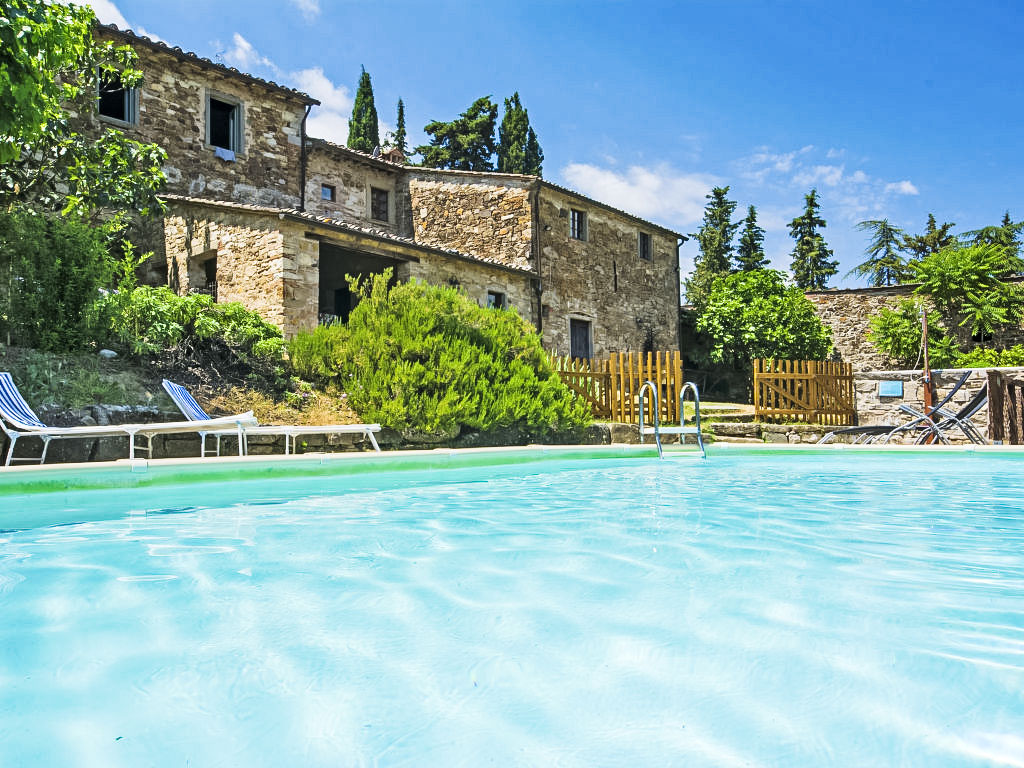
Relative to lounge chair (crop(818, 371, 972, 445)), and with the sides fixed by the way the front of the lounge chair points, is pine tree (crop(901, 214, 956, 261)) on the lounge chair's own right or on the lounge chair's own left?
on the lounge chair's own right

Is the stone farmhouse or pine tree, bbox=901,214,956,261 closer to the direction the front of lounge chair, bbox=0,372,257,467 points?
the pine tree

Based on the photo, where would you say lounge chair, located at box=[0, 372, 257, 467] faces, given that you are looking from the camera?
facing to the right of the viewer

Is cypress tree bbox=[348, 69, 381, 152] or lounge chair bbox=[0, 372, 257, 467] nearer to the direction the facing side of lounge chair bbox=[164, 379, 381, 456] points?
the cypress tree

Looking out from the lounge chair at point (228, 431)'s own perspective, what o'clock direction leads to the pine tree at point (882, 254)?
The pine tree is roughly at 11 o'clock from the lounge chair.

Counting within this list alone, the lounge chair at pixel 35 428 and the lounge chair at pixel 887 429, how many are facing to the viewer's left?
1

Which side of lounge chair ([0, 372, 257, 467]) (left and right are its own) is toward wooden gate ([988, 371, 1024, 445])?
front

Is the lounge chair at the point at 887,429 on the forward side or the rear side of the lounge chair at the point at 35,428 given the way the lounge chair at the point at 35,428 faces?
on the forward side

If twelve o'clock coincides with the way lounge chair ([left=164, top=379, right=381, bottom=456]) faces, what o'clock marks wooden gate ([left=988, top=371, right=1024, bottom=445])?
The wooden gate is roughly at 12 o'clock from the lounge chair.

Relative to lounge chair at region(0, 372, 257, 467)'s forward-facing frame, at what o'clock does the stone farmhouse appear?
The stone farmhouse is roughly at 10 o'clock from the lounge chair.

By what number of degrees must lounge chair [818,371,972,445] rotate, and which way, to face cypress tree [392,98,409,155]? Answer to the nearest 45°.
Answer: approximately 45° to its right

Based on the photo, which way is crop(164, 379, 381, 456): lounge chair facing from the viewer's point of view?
to the viewer's right

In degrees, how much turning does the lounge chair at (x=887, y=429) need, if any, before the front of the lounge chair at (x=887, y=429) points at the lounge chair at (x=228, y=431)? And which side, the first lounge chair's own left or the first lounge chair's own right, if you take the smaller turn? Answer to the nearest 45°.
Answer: approximately 45° to the first lounge chair's own left

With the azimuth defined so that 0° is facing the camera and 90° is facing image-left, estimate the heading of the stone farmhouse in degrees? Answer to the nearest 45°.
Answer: approximately 315°

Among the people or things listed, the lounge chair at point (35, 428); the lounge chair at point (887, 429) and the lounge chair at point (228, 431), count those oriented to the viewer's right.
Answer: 2

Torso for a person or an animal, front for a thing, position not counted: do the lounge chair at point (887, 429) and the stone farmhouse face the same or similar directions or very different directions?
very different directions

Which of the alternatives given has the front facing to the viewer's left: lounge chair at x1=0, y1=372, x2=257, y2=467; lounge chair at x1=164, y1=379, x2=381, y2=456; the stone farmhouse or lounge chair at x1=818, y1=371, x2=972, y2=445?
lounge chair at x1=818, y1=371, x2=972, y2=445

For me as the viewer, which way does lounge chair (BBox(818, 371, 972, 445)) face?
facing to the left of the viewer
